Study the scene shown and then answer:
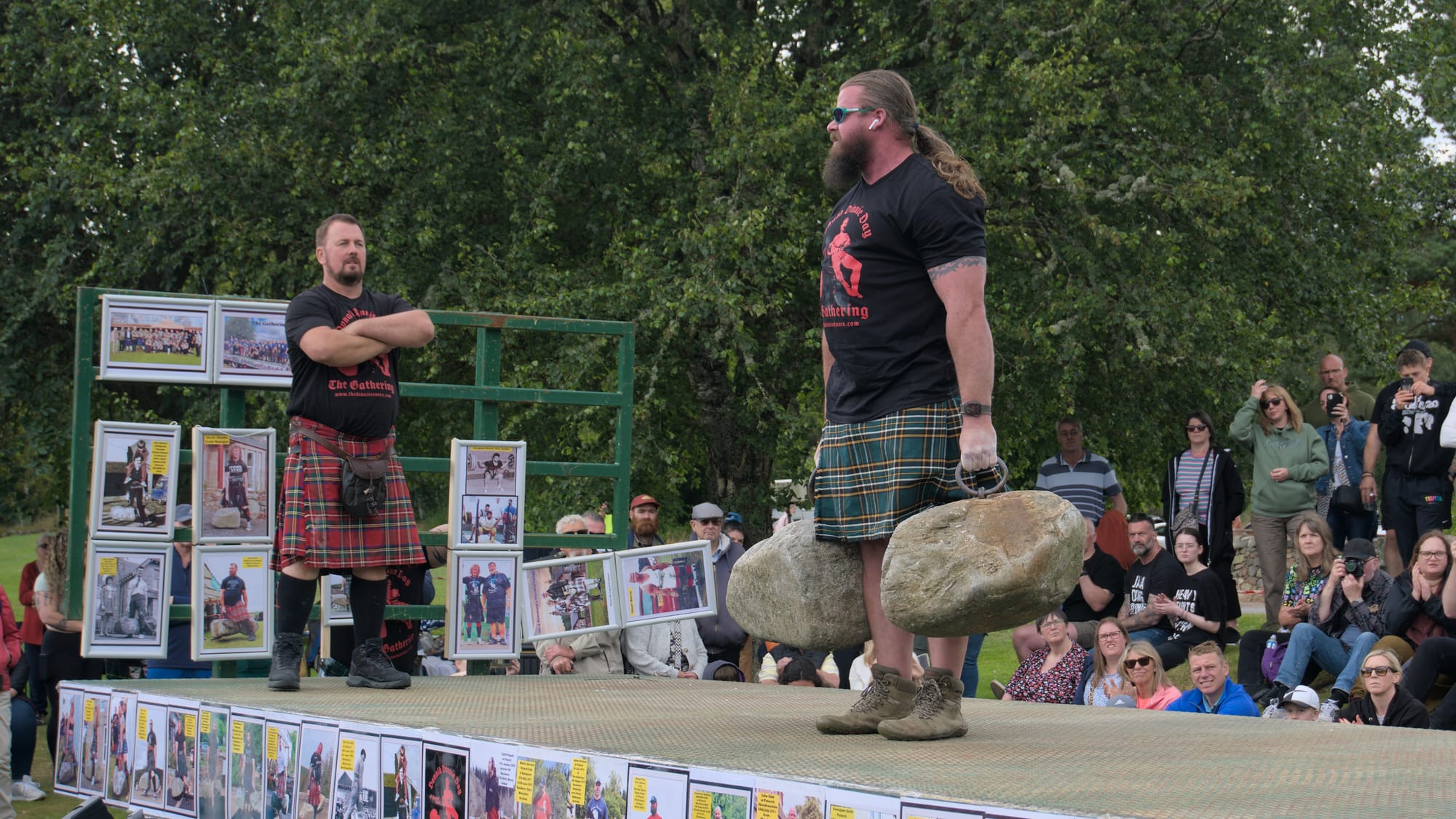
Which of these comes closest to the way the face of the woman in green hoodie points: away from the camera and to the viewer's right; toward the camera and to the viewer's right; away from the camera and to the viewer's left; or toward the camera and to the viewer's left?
toward the camera and to the viewer's left

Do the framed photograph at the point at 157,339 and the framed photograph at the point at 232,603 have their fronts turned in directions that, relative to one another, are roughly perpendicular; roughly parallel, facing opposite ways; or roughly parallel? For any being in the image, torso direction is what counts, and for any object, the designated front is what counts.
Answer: roughly parallel

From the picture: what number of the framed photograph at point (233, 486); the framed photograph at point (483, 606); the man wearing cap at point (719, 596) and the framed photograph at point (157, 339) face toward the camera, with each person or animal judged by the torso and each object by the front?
4

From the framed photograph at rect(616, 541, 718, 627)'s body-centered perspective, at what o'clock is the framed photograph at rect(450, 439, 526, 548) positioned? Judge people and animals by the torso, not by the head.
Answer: the framed photograph at rect(450, 439, 526, 548) is roughly at 2 o'clock from the framed photograph at rect(616, 541, 718, 627).

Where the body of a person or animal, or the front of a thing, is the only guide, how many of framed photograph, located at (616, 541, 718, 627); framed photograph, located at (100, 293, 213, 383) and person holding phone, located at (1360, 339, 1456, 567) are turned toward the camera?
3

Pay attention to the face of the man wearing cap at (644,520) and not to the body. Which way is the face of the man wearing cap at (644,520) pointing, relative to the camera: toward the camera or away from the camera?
toward the camera

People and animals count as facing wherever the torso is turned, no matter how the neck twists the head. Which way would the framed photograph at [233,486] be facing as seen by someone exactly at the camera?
facing the viewer

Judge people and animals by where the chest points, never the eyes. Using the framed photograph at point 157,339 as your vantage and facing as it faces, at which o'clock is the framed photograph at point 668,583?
the framed photograph at point 668,583 is roughly at 9 o'clock from the framed photograph at point 157,339.

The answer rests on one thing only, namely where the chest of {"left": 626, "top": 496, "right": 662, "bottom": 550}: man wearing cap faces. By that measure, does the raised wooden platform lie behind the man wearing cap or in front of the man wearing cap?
in front

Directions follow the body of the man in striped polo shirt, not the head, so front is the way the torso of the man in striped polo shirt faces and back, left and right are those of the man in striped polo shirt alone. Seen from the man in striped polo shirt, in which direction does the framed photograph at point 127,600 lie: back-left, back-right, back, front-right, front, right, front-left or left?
front-right

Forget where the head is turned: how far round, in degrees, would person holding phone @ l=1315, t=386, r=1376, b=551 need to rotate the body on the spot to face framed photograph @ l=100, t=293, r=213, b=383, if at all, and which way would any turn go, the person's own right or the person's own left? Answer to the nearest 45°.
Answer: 0° — they already face it

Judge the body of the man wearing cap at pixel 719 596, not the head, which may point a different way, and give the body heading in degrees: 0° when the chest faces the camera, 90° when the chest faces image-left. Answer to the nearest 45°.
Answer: approximately 0°

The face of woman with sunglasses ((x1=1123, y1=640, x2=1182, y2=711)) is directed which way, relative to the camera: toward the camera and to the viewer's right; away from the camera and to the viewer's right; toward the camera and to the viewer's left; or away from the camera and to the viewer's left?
toward the camera and to the viewer's left

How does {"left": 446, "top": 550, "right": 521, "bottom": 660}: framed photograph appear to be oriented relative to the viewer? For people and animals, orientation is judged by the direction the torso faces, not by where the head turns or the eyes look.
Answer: toward the camera

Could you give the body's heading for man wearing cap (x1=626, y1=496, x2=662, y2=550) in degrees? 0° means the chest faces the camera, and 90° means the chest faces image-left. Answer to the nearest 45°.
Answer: approximately 0°

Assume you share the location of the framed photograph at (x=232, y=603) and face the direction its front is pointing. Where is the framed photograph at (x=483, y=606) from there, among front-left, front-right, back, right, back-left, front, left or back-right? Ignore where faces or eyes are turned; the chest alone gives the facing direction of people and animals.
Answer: left

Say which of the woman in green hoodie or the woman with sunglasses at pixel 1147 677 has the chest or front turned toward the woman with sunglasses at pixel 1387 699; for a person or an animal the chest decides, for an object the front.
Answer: the woman in green hoodie

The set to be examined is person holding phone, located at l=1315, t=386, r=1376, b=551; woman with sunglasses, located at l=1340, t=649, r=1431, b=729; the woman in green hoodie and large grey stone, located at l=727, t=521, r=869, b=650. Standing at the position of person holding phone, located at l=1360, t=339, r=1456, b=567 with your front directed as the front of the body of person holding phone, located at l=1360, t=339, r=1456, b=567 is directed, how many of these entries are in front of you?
2

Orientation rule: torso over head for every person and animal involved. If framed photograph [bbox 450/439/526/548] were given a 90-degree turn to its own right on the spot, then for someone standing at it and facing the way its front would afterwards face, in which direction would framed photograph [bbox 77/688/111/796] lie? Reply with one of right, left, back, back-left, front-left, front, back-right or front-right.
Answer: front-left

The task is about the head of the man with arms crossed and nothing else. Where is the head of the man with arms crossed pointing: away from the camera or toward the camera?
toward the camera

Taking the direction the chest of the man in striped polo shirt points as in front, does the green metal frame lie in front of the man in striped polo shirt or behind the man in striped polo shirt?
in front
